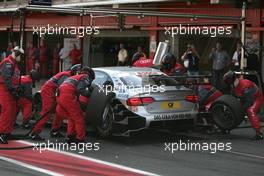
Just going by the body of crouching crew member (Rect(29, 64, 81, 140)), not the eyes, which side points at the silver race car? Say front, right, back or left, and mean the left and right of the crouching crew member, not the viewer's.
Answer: front

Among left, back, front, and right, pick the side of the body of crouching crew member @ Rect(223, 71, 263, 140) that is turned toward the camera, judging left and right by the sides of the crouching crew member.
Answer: left

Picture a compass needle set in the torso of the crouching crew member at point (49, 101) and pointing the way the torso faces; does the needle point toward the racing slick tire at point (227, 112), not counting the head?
yes

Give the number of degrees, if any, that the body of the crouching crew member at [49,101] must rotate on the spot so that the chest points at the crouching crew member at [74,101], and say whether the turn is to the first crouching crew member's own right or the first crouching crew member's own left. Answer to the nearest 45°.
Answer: approximately 45° to the first crouching crew member's own right

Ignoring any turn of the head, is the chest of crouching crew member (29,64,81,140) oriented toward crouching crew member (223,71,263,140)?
yes

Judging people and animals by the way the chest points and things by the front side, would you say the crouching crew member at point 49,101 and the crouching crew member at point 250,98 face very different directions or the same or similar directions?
very different directions

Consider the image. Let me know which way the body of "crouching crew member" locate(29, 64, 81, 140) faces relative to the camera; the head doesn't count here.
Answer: to the viewer's right

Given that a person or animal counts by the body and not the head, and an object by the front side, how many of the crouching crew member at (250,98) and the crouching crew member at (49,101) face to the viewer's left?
1

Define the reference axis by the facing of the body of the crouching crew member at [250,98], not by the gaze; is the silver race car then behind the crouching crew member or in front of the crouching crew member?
in front

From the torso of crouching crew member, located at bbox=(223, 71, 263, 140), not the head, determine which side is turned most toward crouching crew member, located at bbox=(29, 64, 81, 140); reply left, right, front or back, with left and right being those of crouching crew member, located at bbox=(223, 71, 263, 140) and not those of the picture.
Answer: front
